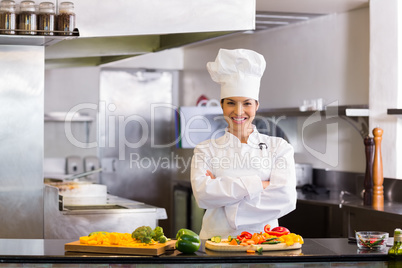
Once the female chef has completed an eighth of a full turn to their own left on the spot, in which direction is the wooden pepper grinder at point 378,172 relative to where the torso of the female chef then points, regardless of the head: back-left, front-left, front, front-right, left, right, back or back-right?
left

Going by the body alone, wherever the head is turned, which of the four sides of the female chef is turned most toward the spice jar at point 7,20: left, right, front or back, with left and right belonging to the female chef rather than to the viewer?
right

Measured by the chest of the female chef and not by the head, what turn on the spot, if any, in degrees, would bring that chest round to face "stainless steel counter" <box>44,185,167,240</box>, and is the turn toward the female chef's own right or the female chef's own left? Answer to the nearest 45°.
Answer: approximately 135° to the female chef's own right

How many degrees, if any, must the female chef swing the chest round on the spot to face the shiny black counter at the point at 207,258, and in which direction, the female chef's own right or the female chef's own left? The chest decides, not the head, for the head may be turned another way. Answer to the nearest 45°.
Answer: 0° — they already face it

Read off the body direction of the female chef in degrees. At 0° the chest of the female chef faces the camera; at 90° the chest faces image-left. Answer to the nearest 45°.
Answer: approximately 0°

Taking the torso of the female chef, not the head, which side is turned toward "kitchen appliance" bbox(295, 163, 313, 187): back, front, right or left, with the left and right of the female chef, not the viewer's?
back

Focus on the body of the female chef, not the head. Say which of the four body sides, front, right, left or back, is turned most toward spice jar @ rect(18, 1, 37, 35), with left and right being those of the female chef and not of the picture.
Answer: right

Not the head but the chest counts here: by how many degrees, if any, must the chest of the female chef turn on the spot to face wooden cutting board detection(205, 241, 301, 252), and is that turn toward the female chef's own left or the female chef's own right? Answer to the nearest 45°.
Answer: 0° — they already face it
